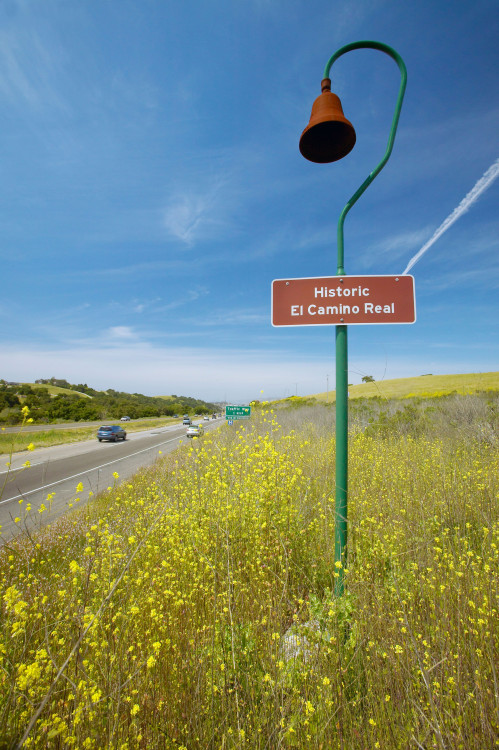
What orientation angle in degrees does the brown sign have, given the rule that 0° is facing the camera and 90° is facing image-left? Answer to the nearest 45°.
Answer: approximately 0°

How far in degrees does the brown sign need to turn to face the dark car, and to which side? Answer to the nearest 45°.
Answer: approximately 135° to its right

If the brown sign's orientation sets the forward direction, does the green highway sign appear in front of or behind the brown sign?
behind
